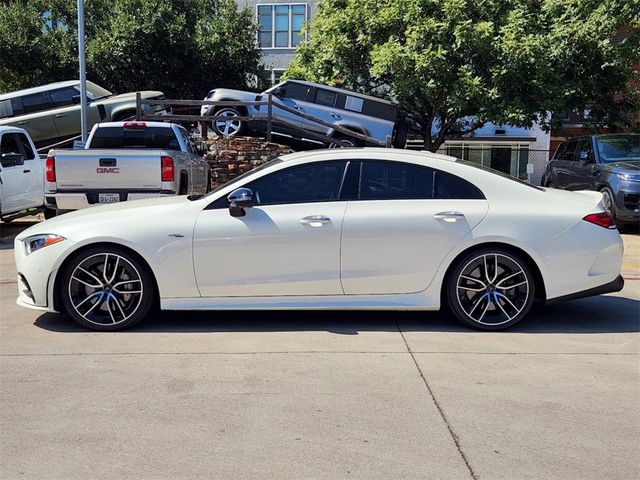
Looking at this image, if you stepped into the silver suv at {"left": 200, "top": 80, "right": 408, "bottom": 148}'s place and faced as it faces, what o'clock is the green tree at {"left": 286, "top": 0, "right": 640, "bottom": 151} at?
The green tree is roughly at 6 o'clock from the silver suv.

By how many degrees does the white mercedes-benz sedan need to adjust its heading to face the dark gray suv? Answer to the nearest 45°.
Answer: approximately 135° to its right

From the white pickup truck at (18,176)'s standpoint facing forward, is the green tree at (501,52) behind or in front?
behind

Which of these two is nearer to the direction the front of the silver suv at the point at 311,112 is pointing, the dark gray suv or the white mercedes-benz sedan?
the white mercedes-benz sedan

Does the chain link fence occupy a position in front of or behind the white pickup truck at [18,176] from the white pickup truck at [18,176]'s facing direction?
behind

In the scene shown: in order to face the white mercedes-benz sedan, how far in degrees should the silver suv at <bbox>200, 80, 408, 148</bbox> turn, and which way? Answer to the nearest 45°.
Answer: approximately 90° to its left

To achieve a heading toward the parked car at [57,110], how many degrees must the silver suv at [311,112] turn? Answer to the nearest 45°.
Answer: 0° — it already faces it

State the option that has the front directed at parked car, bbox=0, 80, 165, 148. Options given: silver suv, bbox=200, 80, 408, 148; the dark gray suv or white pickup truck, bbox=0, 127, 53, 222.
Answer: the silver suv

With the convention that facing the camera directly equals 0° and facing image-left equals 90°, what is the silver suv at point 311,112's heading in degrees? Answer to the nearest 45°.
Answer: approximately 90°

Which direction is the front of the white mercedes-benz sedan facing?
to the viewer's left

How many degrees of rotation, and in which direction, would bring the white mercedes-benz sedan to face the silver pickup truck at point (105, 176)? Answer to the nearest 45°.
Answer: approximately 45° to its right

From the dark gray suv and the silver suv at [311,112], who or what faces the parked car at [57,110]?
the silver suv

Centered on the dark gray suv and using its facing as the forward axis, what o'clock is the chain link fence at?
The chain link fence is roughly at 7 o'clock from the dark gray suv.

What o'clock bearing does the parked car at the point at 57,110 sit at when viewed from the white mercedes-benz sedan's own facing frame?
The parked car is roughly at 2 o'clock from the white mercedes-benz sedan.

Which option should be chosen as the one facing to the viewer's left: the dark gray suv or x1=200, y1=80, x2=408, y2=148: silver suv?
the silver suv

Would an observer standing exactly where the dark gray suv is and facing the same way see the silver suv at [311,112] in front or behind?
behind

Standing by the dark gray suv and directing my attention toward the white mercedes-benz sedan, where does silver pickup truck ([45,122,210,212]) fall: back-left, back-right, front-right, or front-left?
front-right

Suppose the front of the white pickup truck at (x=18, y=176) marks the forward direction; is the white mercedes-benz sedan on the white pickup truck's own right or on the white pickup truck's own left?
on the white pickup truck's own left
